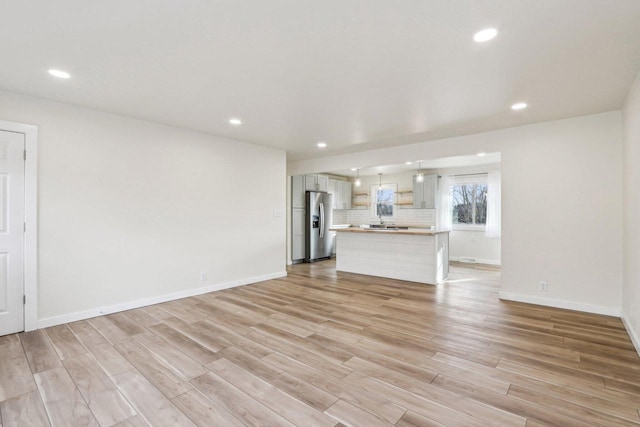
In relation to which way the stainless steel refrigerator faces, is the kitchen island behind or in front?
in front

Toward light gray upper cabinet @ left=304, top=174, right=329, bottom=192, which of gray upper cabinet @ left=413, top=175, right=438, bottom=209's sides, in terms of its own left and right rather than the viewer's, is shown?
right

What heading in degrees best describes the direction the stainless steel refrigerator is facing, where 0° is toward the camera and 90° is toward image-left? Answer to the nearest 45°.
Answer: approximately 315°

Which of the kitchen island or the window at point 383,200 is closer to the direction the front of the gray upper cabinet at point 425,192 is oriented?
the kitchen island

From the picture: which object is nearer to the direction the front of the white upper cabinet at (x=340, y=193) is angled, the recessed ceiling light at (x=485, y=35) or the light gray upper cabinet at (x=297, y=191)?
the recessed ceiling light

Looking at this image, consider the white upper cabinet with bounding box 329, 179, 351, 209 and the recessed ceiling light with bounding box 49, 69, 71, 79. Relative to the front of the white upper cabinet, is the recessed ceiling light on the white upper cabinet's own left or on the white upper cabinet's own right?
on the white upper cabinet's own right

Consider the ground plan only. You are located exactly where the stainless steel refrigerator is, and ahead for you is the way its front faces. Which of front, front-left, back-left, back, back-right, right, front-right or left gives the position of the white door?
right

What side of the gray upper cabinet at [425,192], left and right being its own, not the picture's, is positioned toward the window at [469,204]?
left

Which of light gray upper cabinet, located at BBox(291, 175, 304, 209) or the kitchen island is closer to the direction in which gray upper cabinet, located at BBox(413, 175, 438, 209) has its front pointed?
the kitchen island

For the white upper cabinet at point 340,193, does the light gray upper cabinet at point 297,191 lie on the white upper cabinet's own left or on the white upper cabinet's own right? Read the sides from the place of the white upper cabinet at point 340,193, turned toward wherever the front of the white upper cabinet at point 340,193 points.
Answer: on the white upper cabinet's own right

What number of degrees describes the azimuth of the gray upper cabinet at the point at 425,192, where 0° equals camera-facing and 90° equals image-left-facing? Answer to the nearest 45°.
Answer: approximately 0°
